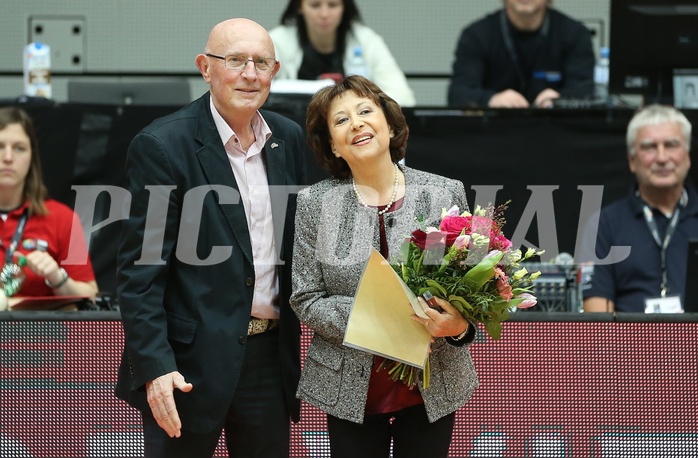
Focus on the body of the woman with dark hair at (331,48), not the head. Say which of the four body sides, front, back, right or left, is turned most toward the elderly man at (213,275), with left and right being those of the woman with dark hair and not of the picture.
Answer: front

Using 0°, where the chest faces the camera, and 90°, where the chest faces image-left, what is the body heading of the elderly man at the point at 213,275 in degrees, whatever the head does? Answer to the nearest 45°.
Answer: approximately 315°

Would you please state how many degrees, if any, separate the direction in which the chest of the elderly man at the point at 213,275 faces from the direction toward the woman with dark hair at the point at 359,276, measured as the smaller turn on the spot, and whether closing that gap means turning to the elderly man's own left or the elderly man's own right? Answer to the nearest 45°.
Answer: approximately 45° to the elderly man's own left

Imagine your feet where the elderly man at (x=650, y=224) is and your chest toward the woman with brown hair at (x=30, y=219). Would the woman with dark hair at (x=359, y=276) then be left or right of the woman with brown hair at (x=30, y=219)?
left

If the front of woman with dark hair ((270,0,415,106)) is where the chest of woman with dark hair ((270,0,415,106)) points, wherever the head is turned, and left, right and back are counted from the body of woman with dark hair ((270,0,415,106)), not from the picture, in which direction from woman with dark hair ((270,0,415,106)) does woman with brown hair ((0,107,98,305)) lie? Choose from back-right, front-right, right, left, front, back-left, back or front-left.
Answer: front-right

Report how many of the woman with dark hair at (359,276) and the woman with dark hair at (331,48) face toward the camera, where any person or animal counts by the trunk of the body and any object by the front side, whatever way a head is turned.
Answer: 2

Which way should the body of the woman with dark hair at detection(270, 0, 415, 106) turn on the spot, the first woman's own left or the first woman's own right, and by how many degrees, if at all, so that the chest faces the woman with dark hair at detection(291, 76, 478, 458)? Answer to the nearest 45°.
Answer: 0° — they already face them

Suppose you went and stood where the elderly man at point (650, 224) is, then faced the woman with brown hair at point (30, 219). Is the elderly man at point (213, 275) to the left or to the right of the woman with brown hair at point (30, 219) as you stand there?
left
